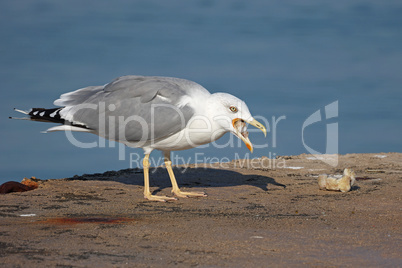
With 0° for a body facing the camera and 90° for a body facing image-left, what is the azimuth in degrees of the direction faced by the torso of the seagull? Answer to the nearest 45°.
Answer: approximately 270°

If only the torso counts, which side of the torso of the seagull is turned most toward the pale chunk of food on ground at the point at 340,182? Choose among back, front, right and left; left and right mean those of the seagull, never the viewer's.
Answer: front
